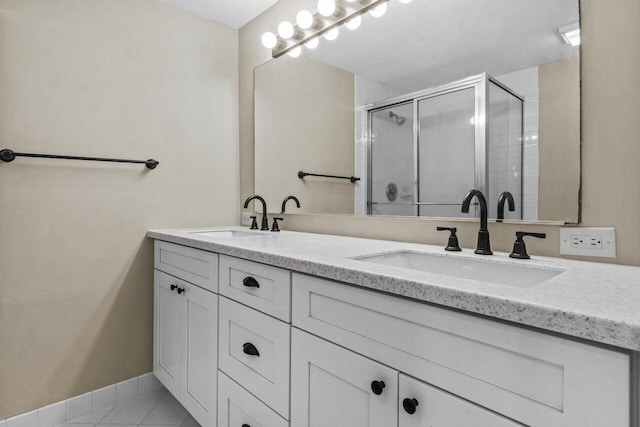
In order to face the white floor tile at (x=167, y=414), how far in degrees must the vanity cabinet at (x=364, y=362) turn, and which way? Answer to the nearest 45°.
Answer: approximately 90° to its right

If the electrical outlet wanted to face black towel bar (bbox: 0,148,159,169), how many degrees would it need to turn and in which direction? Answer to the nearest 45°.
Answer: approximately 90° to its right

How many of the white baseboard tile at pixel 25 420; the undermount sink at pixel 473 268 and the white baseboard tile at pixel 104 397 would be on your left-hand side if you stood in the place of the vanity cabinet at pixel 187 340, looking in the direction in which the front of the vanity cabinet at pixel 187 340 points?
1

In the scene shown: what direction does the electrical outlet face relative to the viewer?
toward the camera

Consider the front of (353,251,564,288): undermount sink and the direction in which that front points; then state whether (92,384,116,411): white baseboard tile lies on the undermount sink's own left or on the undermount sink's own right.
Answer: on the undermount sink's own right

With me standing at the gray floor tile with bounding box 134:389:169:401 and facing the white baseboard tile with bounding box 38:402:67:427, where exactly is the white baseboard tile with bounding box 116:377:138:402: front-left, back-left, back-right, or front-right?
front-right

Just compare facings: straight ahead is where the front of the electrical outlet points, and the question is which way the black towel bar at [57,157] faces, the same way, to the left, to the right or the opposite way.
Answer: to the left

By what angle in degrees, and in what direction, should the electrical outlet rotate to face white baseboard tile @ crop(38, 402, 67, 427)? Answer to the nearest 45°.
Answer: approximately 90° to its right

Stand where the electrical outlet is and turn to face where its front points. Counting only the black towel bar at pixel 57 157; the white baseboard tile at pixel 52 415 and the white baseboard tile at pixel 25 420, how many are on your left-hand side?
0

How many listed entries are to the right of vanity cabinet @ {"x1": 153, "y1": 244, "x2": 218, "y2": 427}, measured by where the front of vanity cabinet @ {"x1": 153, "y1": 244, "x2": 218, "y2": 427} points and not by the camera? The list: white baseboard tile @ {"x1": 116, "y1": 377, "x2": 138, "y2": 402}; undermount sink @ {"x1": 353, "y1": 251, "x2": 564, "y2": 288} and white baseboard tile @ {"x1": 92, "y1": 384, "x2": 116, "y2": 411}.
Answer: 2

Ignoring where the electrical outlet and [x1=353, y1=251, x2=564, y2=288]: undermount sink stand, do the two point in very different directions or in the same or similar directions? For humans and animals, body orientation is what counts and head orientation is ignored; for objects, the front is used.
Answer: same or similar directions

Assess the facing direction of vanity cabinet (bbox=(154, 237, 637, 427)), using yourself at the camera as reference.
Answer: facing the viewer and to the left of the viewer
